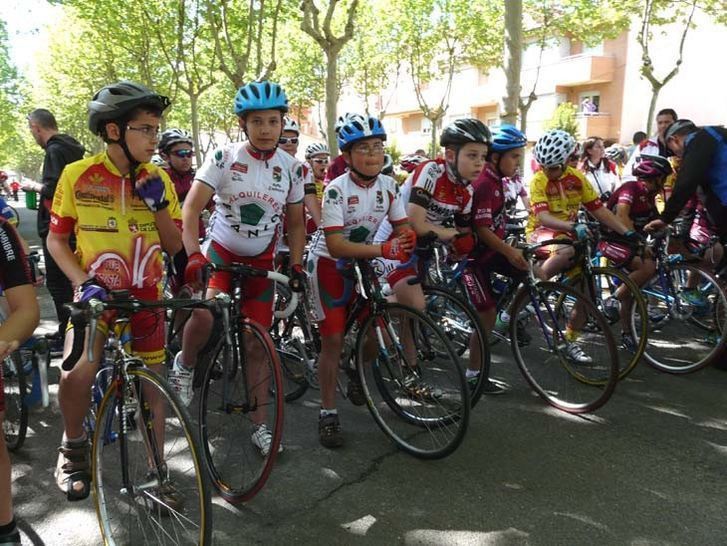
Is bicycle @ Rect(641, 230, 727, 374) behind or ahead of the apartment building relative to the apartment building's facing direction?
ahead

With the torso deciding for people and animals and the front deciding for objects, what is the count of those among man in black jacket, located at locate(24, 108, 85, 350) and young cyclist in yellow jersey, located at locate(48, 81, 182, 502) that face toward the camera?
1

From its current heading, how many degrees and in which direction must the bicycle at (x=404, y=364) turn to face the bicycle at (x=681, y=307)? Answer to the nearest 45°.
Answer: approximately 90° to its left

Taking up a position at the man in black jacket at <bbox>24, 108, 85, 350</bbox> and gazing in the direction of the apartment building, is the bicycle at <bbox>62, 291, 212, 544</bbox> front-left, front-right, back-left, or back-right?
back-right

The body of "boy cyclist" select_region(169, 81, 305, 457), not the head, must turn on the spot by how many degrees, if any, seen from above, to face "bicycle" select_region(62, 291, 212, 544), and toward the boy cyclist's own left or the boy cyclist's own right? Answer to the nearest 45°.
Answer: approximately 45° to the boy cyclist's own right

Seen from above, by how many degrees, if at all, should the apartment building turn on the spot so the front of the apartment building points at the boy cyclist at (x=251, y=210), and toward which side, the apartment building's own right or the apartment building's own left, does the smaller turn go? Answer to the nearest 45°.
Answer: approximately 45° to the apartment building's own left

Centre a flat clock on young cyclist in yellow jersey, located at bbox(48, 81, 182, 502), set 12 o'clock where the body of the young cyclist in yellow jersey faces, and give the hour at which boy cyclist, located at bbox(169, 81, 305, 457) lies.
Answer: The boy cyclist is roughly at 8 o'clock from the young cyclist in yellow jersey.

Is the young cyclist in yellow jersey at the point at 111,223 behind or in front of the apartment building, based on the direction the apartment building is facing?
in front

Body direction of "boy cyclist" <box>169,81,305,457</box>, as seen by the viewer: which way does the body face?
toward the camera
